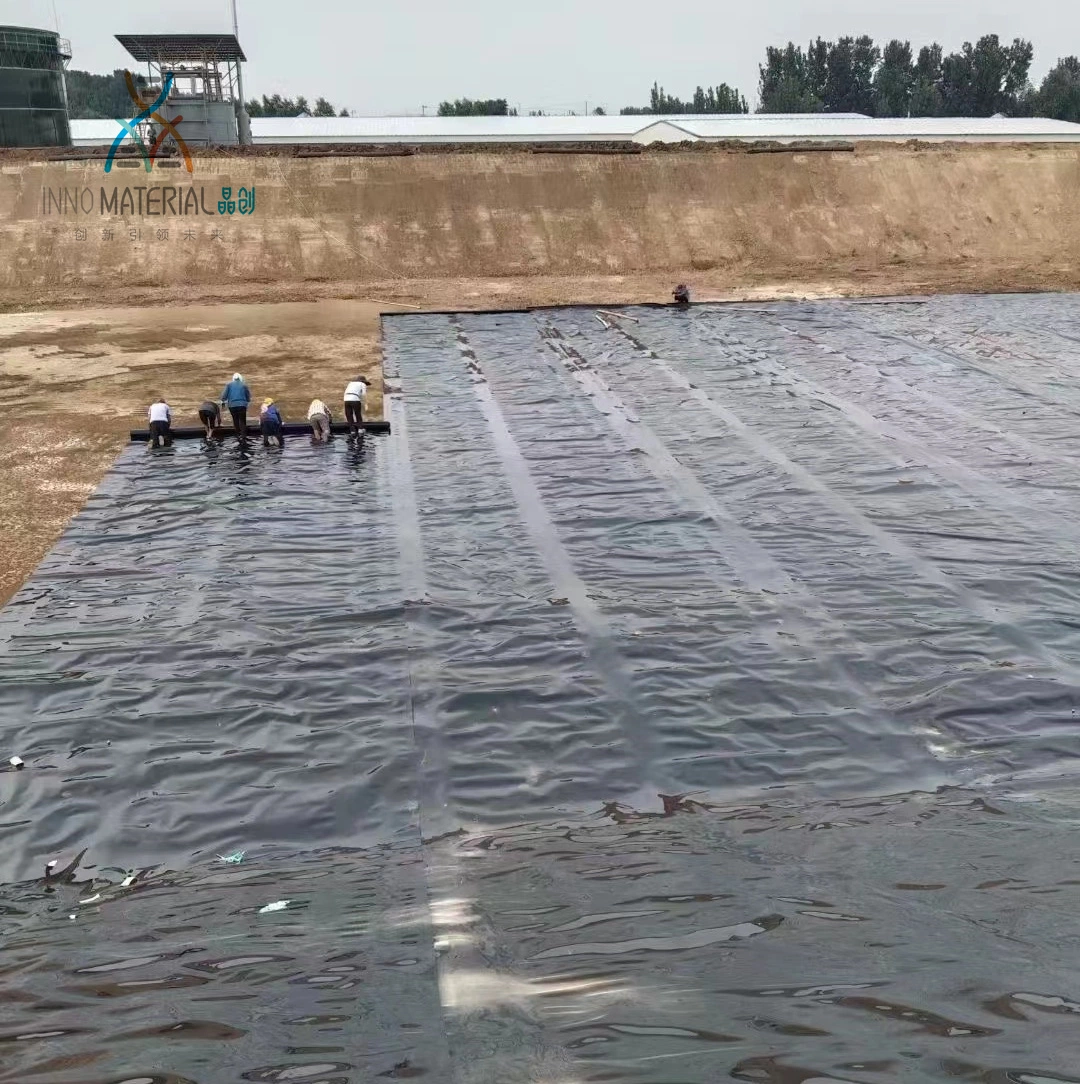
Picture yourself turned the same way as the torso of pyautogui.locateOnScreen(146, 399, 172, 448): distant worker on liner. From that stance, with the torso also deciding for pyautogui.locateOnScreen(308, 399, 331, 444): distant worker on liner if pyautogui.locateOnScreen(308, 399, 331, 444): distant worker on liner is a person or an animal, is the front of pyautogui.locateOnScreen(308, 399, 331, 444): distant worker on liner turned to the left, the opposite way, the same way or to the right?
the same way

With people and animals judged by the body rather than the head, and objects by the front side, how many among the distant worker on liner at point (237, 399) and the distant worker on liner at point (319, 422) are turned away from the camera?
2

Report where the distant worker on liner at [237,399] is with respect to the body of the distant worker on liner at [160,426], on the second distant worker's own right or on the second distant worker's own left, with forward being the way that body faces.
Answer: on the second distant worker's own right

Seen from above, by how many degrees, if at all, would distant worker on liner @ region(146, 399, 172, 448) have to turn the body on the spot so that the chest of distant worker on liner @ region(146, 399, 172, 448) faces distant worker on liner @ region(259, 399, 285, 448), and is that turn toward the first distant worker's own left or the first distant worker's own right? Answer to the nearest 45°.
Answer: approximately 90° to the first distant worker's own right

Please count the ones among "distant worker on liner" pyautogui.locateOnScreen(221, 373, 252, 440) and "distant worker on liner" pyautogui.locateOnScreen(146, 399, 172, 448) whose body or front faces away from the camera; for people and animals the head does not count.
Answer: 2

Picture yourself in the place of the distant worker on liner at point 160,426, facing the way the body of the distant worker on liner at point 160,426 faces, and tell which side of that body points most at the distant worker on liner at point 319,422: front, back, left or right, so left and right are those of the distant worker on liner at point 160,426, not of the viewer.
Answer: right

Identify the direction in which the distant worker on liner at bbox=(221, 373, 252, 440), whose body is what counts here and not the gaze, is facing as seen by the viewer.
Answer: away from the camera

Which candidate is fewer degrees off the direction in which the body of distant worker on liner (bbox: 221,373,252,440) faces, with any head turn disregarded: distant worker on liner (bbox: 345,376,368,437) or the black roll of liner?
the black roll of liner

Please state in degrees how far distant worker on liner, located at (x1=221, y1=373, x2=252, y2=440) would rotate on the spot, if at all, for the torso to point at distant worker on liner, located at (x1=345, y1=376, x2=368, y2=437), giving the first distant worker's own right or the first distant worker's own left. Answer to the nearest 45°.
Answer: approximately 90° to the first distant worker's own right

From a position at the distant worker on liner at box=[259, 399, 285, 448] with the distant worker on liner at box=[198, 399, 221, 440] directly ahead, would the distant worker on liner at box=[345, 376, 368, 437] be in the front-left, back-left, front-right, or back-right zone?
back-right

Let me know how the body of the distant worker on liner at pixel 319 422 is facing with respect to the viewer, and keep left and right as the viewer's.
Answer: facing away from the viewer

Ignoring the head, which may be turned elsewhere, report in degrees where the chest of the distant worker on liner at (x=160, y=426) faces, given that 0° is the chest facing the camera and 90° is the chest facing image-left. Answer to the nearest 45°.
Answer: approximately 180°
